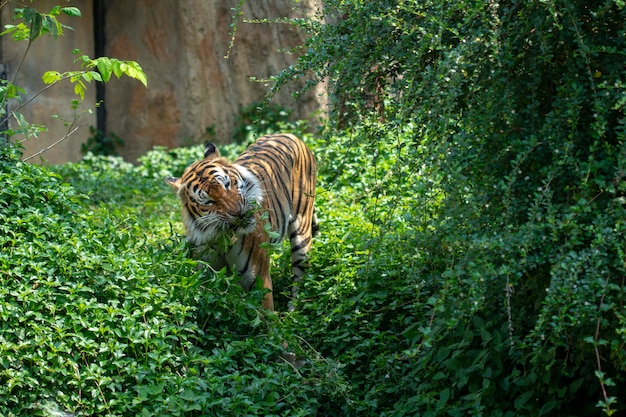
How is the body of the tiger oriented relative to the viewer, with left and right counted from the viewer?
facing the viewer and to the left of the viewer
